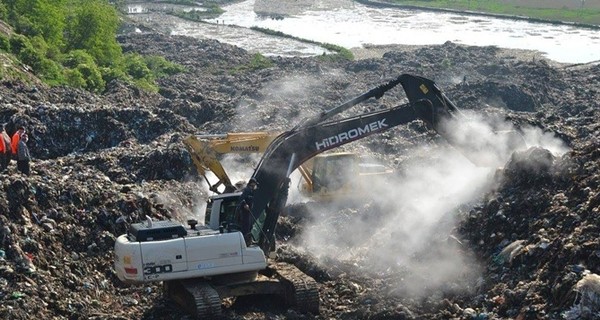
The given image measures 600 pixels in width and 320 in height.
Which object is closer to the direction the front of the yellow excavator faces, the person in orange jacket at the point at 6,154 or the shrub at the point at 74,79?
the person in orange jacket

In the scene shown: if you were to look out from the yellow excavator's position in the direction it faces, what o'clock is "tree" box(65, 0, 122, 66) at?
The tree is roughly at 2 o'clock from the yellow excavator.

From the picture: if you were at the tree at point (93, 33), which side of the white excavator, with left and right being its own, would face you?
left

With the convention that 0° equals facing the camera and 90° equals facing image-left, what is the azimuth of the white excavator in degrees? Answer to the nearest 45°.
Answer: approximately 270°

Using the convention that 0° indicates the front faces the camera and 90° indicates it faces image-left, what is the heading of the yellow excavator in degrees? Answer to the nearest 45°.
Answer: approximately 90°

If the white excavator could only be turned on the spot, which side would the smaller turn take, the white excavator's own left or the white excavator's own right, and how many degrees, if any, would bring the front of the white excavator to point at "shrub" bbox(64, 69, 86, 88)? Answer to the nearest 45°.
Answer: approximately 135° to the white excavator's own left

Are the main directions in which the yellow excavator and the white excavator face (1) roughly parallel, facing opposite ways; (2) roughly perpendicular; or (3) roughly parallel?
roughly parallel, facing opposite ways

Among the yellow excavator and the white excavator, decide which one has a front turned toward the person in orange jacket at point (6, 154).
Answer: the yellow excavator
